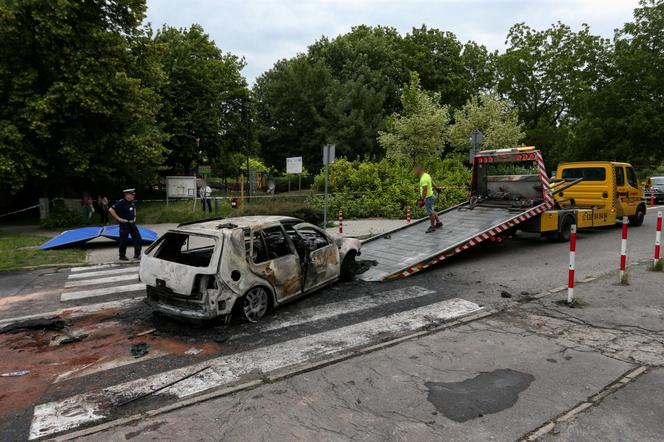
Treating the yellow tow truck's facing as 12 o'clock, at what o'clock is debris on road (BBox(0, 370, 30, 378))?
The debris on road is roughly at 5 o'clock from the yellow tow truck.

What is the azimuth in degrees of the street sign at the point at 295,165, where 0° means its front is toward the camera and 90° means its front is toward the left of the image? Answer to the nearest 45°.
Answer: approximately 0°

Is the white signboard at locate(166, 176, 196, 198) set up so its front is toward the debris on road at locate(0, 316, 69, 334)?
yes

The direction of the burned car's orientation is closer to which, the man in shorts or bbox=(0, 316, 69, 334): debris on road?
the man in shorts

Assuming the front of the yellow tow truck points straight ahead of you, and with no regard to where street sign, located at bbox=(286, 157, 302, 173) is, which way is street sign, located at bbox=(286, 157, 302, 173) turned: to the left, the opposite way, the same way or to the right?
to the right

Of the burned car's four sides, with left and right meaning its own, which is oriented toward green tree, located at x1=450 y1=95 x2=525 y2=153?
front

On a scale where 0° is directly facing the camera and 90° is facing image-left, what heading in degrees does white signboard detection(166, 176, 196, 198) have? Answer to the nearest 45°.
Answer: approximately 0°
